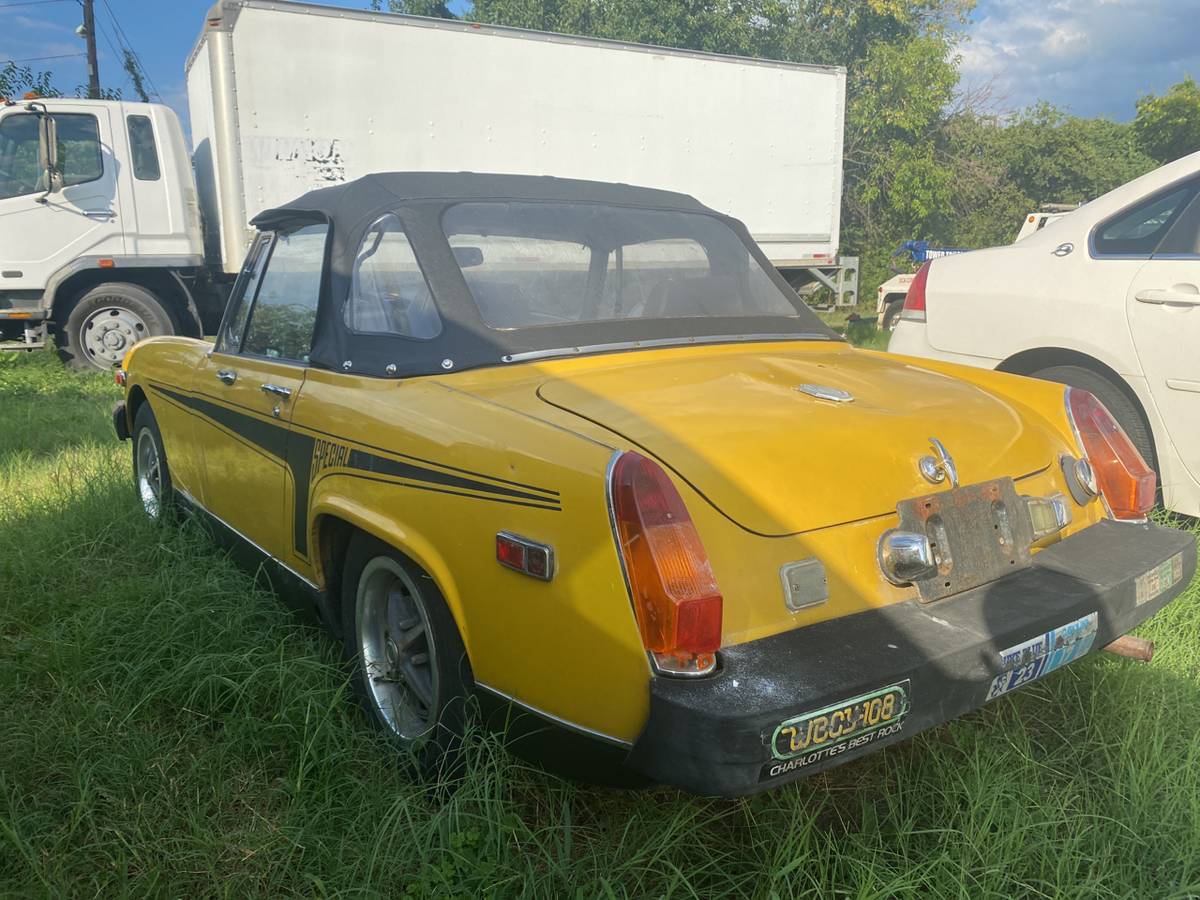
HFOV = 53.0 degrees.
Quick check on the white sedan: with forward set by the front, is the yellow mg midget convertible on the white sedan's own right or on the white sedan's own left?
on the white sedan's own right

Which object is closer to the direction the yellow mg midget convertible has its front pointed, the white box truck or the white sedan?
the white box truck

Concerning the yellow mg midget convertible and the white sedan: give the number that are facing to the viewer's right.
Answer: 1

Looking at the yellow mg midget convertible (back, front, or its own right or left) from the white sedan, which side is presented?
right

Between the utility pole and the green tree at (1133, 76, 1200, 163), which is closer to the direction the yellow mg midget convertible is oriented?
the utility pole

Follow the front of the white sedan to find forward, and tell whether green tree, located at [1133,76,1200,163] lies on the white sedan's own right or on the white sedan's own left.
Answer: on the white sedan's own left

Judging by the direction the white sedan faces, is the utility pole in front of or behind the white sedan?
behind

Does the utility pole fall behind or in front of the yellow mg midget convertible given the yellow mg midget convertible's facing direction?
in front

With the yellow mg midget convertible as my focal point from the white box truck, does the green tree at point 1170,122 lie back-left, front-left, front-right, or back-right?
back-left

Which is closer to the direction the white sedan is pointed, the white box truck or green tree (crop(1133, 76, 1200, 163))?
the green tree

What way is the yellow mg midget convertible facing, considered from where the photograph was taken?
facing away from the viewer and to the left of the viewer

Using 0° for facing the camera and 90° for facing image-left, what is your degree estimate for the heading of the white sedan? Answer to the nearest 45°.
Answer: approximately 270°

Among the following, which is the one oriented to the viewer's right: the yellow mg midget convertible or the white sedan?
the white sedan
